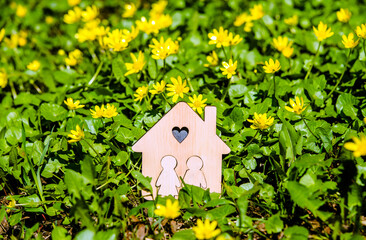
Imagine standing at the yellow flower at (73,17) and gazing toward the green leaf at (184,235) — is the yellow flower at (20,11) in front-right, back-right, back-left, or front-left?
back-right

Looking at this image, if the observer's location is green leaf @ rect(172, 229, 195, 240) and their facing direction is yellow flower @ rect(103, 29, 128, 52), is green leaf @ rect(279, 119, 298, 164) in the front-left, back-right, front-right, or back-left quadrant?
front-right

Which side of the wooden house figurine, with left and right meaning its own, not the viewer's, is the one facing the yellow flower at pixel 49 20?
back

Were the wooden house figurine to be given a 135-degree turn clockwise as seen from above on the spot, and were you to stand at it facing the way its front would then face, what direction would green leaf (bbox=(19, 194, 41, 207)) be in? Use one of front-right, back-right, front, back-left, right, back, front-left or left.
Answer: front-left

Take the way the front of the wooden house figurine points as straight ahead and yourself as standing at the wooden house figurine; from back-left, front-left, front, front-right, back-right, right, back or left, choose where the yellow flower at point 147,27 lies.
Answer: back

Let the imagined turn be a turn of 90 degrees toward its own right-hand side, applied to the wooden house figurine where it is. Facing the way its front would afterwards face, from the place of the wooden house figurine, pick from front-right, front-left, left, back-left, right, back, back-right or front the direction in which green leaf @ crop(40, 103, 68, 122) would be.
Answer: front-right

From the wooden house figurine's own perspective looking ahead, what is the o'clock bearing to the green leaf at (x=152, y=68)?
The green leaf is roughly at 6 o'clock from the wooden house figurine.

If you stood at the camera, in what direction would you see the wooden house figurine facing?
facing the viewer

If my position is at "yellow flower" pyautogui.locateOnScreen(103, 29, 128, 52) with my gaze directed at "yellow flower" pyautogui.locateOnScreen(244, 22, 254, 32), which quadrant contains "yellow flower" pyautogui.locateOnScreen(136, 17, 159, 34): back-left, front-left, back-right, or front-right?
front-left

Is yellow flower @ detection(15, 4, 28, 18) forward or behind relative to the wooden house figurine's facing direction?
behind
